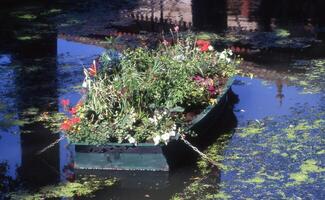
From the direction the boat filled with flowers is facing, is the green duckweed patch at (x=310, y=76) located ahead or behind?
ahead

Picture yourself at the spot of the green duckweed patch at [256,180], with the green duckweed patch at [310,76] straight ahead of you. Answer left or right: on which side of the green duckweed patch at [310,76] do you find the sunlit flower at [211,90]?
left

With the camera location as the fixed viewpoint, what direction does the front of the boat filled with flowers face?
facing away from the viewer and to the right of the viewer

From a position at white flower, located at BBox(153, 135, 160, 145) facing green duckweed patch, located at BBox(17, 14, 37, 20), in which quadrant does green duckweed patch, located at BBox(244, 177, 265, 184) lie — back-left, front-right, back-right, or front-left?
back-right

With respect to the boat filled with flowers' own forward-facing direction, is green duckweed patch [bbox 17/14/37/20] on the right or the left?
on its left

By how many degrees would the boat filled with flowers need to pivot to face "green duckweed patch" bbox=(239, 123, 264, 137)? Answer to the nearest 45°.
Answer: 0° — it already faces it

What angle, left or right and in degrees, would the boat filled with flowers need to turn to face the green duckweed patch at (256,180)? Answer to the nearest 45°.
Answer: approximately 90° to its right
